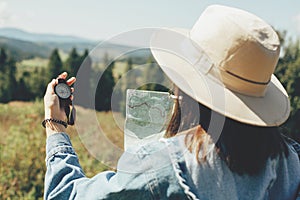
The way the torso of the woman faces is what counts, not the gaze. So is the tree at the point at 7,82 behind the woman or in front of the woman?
in front

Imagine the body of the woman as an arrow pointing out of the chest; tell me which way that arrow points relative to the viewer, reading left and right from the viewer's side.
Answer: facing away from the viewer and to the left of the viewer

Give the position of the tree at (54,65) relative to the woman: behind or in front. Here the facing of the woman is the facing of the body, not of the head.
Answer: in front
